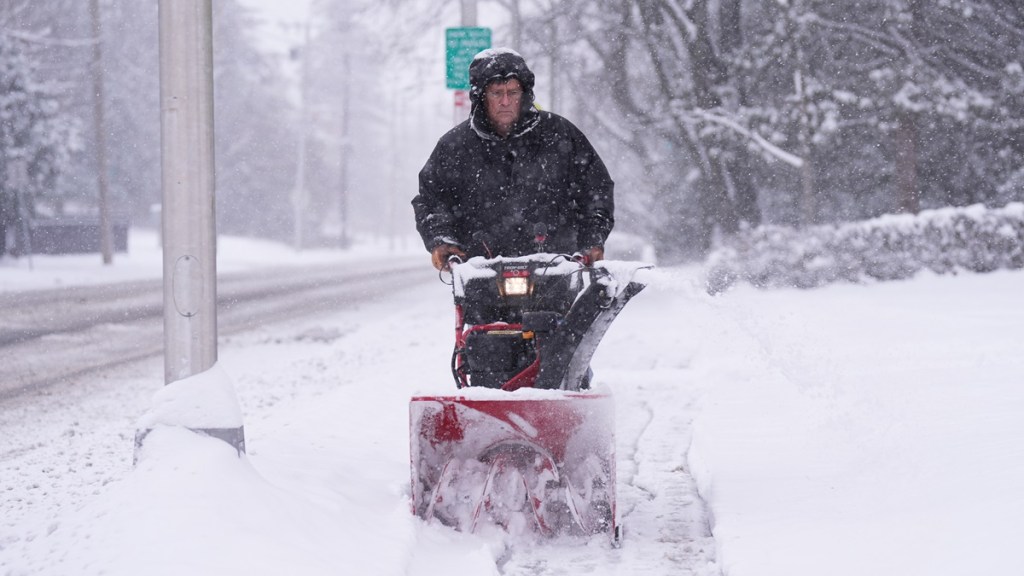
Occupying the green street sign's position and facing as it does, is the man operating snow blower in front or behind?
in front

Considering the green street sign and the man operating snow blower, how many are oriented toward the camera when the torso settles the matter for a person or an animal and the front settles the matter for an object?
2

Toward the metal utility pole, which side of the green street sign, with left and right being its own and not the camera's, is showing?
front

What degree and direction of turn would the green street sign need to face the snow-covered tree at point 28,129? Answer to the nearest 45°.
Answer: approximately 135° to its right

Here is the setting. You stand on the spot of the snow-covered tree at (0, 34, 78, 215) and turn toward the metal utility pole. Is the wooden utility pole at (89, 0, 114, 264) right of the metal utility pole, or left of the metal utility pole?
left

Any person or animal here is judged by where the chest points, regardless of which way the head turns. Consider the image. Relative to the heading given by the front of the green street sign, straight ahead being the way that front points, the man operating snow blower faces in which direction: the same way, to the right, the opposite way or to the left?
the same way

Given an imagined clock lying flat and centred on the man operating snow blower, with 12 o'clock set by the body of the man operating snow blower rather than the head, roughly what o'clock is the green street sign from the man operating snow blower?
The green street sign is roughly at 6 o'clock from the man operating snow blower.

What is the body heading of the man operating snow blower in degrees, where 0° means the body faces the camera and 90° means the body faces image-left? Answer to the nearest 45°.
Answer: approximately 0°

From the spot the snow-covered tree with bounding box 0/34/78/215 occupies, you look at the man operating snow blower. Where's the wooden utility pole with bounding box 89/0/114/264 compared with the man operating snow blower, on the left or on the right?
left

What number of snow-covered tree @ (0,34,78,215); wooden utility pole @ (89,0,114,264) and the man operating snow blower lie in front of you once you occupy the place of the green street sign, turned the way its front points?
1

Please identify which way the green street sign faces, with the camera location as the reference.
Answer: facing the viewer

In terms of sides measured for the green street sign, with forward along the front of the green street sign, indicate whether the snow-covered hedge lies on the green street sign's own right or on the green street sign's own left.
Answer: on the green street sign's own left

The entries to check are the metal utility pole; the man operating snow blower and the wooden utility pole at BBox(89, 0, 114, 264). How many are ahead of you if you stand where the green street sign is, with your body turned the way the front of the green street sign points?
2
